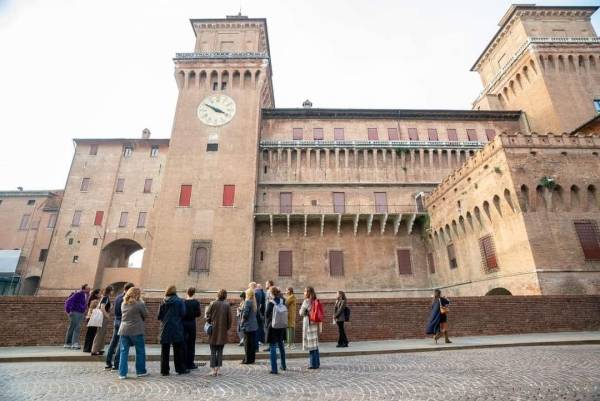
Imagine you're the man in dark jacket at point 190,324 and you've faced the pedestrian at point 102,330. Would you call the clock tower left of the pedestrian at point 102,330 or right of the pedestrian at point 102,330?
right

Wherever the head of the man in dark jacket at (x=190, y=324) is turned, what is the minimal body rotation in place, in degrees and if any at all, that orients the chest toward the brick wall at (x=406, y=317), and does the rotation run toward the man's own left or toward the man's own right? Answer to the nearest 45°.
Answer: approximately 45° to the man's own right

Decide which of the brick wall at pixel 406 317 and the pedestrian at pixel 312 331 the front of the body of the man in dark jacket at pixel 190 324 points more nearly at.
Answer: the brick wall

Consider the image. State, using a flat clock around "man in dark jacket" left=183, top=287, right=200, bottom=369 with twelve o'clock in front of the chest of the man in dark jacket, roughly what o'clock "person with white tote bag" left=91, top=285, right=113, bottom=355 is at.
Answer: The person with white tote bag is roughly at 9 o'clock from the man in dark jacket.

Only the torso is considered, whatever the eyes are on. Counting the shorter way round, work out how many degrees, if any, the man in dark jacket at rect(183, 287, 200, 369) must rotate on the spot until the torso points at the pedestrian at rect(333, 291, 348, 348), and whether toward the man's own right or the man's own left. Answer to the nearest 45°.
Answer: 0° — they already face them

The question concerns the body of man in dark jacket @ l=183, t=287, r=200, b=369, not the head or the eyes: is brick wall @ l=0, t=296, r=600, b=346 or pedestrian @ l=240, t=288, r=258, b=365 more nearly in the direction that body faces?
the brick wall

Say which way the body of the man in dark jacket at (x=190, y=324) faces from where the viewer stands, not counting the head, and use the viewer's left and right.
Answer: facing away from the viewer and to the right of the viewer
